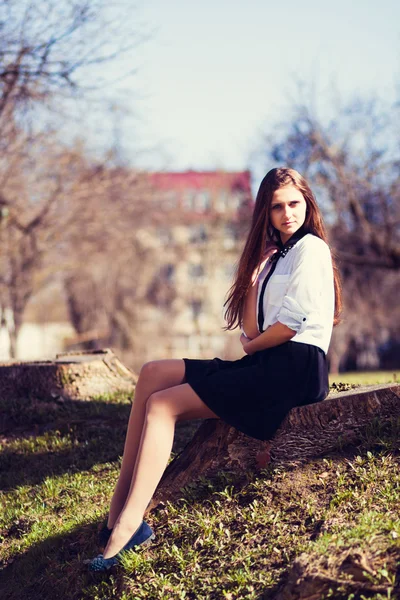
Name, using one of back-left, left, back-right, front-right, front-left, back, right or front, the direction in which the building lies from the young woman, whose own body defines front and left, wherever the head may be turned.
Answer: back-right

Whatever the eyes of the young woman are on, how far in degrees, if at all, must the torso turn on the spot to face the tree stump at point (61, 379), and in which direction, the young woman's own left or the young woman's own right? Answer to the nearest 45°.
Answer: approximately 90° to the young woman's own right

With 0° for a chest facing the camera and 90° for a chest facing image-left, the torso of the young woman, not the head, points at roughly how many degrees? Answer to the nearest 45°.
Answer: approximately 45°
